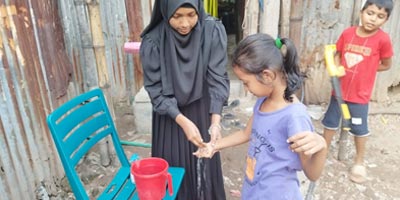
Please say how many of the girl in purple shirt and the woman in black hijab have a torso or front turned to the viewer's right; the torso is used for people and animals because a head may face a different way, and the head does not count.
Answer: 0

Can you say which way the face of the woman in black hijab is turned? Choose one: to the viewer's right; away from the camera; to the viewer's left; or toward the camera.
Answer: toward the camera

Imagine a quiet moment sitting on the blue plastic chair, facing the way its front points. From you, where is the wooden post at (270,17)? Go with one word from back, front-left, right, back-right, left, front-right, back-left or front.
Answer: left

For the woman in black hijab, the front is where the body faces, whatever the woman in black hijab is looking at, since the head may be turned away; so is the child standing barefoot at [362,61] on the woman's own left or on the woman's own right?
on the woman's own left

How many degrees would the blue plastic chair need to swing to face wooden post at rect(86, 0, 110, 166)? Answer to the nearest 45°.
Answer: approximately 135° to its left

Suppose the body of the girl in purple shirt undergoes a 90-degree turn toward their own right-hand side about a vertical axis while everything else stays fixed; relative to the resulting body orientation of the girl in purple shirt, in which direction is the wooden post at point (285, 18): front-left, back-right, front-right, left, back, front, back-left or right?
front-right

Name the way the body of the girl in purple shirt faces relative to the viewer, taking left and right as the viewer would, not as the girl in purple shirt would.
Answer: facing the viewer and to the left of the viewer

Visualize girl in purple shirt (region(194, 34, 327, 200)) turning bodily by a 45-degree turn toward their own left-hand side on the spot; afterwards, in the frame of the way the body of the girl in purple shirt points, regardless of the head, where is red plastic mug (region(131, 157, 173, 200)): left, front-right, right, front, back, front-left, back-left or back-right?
right

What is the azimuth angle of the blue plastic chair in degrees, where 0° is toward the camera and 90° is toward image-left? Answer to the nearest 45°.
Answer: approximately 315°

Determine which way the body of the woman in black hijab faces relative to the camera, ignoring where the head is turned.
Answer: toward the camera

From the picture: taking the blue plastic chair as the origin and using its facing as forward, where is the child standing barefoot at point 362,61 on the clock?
The child standing barefoot is roughly at 10 o'clock from the blue plastic chair.

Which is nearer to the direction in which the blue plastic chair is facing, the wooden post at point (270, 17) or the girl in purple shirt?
the girl in purple shirt

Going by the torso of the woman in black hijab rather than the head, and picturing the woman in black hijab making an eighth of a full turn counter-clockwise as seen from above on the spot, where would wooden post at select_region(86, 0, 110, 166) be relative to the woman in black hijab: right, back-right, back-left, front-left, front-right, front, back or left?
back
